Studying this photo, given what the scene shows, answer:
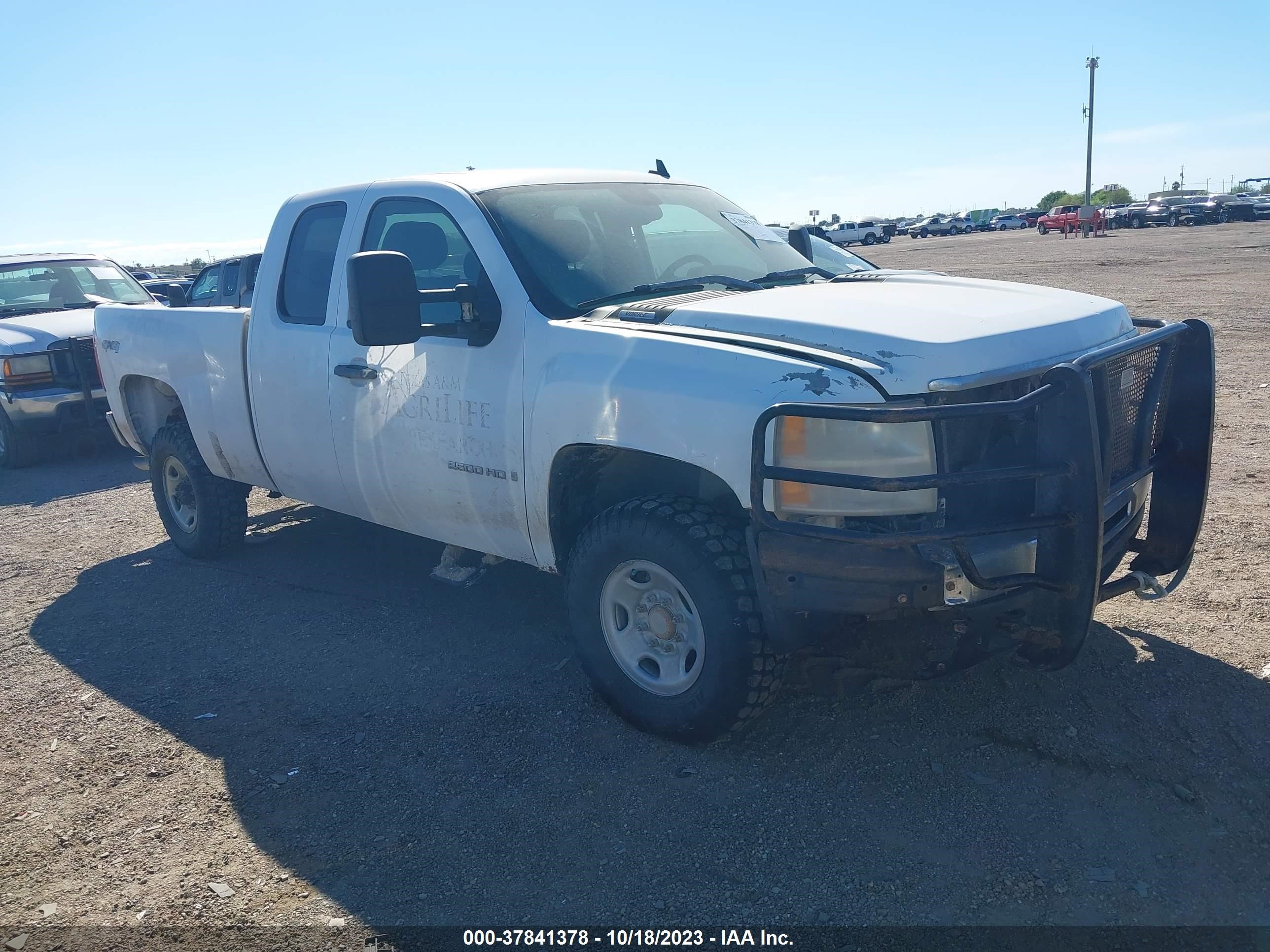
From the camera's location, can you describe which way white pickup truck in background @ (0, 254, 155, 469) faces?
facing the viewer and to the right of the viewer

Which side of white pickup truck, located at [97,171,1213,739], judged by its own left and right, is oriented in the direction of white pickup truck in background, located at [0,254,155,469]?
back

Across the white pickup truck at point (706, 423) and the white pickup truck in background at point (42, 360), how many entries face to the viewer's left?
0
